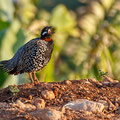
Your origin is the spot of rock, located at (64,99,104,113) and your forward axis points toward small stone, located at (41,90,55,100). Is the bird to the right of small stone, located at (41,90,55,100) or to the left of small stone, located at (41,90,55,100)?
right

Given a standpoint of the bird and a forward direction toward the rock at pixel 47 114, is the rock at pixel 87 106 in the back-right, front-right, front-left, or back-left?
front-left

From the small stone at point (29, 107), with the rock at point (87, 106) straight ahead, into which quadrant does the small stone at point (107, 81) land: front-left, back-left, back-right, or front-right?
front-left

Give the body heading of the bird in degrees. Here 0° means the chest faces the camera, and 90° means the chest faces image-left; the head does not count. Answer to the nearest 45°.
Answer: approximately 270°

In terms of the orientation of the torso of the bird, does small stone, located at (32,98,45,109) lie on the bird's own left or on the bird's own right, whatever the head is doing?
on the bird's own right

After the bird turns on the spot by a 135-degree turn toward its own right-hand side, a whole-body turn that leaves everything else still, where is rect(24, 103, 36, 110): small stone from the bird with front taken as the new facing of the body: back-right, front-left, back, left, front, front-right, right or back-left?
front-left

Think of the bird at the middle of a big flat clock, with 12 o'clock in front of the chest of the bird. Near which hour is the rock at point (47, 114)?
The rock is roughly at 3 o'clock from the bird.

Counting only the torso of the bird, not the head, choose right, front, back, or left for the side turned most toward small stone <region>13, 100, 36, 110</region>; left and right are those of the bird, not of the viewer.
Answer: right
